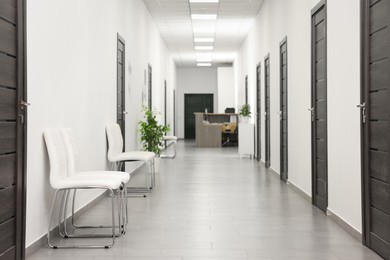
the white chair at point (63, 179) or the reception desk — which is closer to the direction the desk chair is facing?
the reception desk

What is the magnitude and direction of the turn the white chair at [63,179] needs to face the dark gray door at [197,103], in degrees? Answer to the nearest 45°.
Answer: approximately 90° to its left

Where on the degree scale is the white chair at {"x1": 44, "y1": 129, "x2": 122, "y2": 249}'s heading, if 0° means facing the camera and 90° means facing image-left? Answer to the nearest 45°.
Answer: approximately 270°

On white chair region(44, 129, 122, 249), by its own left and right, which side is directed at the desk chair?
left

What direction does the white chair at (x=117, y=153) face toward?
to the viewer's right

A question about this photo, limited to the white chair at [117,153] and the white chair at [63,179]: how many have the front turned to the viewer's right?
2

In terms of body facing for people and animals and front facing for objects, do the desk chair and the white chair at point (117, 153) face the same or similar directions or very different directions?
very different directions

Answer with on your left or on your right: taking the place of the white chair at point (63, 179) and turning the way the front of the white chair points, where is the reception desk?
on your left

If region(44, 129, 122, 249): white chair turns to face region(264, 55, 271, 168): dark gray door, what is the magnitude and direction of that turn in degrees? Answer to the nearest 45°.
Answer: approximately 45° to its left

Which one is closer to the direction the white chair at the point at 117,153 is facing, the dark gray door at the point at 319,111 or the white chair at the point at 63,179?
the dark gray door
